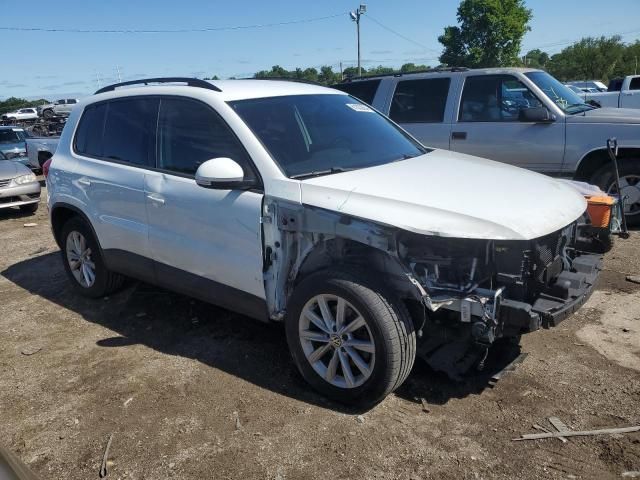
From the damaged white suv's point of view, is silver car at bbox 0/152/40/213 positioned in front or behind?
behind

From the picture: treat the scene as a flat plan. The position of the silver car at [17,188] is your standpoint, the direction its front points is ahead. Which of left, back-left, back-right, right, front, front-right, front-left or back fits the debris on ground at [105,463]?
front-right

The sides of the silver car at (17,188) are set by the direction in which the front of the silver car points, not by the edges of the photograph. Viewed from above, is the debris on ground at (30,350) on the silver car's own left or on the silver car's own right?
on the silver car's own right

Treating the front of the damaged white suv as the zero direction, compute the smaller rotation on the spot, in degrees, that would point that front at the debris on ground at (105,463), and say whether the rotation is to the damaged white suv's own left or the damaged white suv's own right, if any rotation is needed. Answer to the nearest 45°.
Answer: approximately 90° to the damaged white suv's own right

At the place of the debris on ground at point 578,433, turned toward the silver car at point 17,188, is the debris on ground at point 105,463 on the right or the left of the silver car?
left

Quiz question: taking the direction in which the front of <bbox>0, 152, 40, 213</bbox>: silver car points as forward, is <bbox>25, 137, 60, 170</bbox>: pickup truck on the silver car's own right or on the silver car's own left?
on the silver car's own left

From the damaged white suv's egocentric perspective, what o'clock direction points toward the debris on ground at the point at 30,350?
The debris on ground is roughly at 5 o'clock from the damaged white suv.

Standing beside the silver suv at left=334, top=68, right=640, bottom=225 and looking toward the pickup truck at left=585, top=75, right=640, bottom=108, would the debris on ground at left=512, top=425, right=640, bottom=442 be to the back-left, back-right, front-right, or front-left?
back-right

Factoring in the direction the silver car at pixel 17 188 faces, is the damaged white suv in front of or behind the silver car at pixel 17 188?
in front

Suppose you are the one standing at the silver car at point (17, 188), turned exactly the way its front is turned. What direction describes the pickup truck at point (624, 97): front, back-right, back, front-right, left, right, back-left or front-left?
front-left

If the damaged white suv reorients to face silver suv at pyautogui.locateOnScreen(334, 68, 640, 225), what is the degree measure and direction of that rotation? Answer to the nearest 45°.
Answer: approximately 90° to its left

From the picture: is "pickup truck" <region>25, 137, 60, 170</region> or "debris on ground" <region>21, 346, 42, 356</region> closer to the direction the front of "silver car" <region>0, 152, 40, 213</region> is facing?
the debris on ground

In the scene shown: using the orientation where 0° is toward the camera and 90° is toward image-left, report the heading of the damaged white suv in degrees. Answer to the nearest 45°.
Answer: approximately 315°

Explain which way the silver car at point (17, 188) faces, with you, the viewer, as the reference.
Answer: facing the viewer and to the right of the viewer

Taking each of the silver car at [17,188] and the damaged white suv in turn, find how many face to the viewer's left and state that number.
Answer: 0
